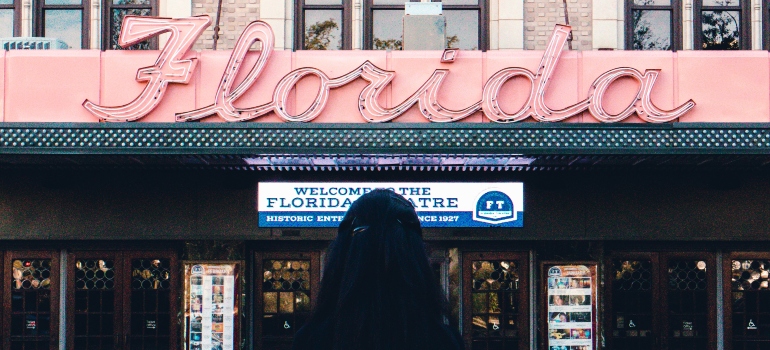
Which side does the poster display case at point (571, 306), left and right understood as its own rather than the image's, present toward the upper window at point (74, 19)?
right

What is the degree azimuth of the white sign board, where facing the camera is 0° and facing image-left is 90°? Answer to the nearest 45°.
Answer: approximately 0°

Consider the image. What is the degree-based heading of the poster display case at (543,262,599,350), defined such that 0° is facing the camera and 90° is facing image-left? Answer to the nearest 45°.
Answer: approximately 0°

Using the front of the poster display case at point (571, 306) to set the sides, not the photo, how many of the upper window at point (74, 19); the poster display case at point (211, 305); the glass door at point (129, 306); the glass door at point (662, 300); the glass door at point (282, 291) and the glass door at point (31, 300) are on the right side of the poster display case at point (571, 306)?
5

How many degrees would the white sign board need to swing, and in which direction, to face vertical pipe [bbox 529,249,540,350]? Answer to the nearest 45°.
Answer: approximately 135° to its left

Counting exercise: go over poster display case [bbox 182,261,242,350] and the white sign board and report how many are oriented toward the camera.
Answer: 2

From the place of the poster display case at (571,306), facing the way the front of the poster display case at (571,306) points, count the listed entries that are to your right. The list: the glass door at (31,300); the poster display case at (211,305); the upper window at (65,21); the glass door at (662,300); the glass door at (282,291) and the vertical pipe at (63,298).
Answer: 5

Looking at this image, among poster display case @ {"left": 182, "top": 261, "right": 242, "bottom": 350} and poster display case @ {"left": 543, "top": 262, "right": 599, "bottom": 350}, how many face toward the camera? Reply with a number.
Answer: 2

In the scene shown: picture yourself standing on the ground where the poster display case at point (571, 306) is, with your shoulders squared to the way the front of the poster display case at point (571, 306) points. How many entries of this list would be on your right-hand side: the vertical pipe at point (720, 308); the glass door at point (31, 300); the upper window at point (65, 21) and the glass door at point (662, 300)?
2

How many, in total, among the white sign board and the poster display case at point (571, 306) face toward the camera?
2
